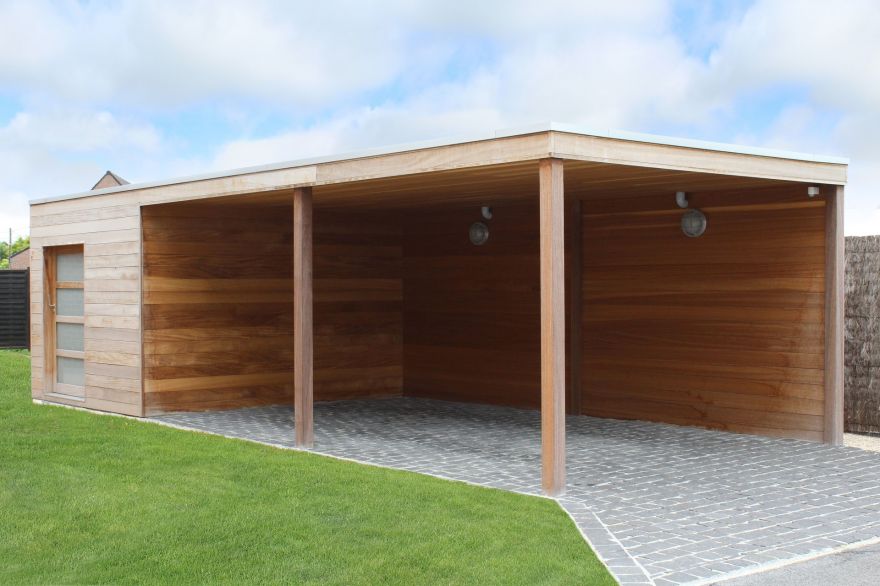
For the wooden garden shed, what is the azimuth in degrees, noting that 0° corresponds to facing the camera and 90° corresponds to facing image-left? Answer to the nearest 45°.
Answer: approximately 45°

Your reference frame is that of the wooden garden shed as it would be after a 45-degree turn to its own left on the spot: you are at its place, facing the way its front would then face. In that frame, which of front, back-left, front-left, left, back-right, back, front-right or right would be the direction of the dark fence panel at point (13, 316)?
back-right

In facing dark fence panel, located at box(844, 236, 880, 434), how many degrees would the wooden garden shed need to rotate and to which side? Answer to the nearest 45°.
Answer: approximately 135° to its left
